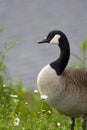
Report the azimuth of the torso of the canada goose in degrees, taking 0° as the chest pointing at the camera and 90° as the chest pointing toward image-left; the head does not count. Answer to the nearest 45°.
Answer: approximately 90°
